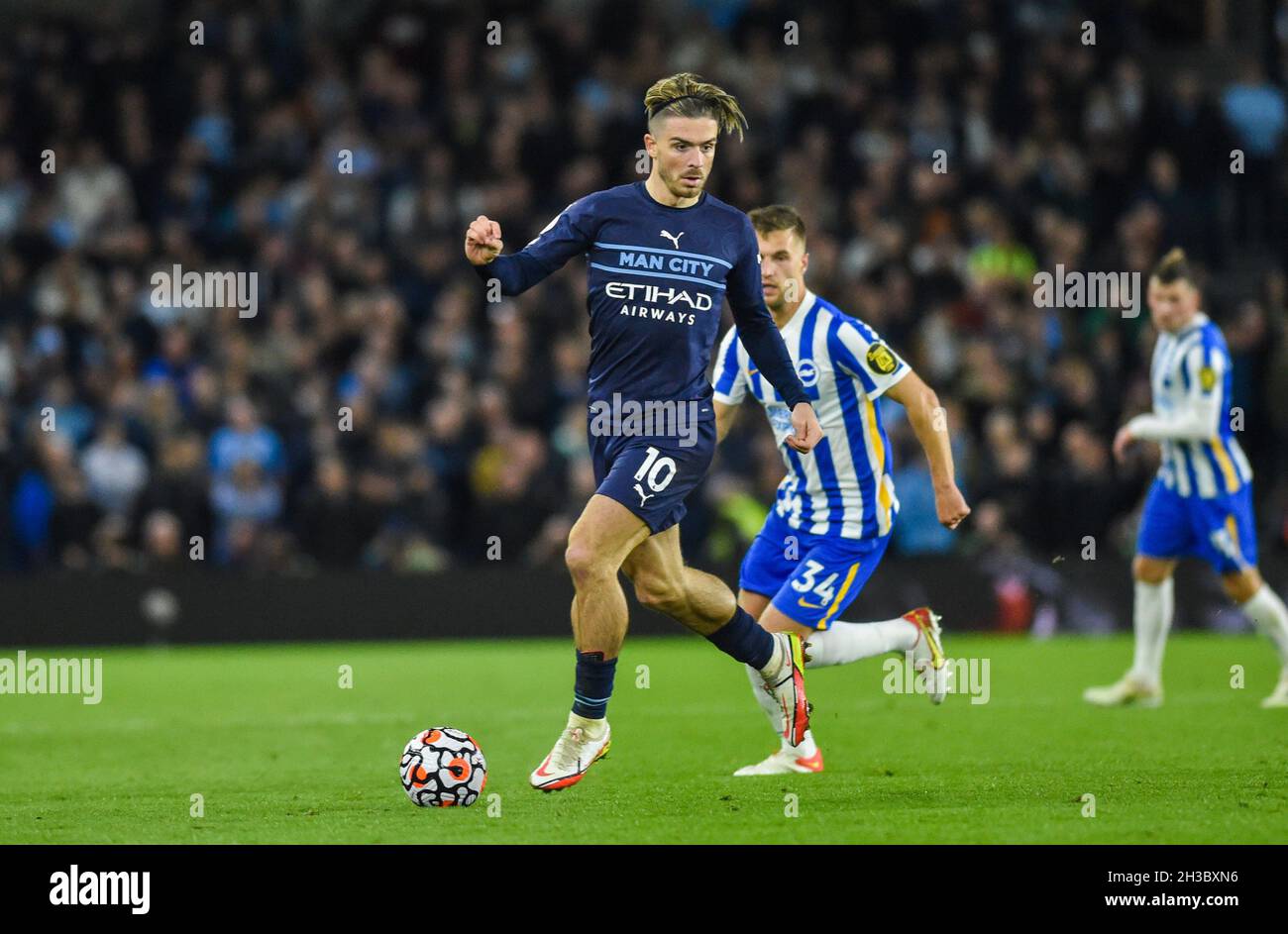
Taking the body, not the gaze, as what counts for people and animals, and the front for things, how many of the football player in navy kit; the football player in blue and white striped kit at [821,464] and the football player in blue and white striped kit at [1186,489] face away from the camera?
0

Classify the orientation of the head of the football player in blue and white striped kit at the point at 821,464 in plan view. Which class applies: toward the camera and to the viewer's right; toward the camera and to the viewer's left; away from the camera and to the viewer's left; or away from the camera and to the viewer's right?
toward the camera and to the viewer's left

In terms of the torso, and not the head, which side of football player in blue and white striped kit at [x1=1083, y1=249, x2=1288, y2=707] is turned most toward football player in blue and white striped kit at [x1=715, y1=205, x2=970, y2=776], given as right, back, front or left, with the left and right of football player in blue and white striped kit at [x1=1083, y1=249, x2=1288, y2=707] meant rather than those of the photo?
front

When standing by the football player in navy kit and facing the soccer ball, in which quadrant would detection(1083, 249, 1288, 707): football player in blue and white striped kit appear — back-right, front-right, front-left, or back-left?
back-right

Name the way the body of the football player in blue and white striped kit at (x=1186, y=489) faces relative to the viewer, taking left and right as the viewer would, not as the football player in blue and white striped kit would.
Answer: facing the viewer and to the left of the viewer

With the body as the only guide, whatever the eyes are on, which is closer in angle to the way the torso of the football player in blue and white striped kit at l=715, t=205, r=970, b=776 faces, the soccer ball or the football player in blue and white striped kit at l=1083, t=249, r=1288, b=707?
the soccer ball

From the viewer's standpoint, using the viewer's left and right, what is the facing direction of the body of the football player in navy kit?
facing the viewer

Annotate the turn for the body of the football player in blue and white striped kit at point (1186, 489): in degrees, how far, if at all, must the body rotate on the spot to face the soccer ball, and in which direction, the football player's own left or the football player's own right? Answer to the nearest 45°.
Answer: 0° — they already face it

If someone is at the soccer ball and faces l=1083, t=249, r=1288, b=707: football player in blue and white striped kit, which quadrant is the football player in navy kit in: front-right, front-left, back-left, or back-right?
front-right

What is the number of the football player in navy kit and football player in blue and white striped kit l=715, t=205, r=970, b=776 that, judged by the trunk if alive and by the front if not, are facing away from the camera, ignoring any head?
0

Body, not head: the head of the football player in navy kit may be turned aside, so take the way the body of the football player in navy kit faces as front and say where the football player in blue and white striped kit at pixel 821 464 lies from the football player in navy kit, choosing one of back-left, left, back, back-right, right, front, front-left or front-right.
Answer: back-left
